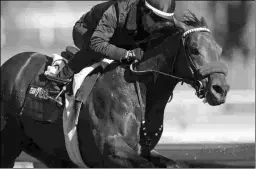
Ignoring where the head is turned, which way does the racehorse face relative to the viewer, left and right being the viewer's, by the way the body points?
facing the viewer and to the right of the viewer
